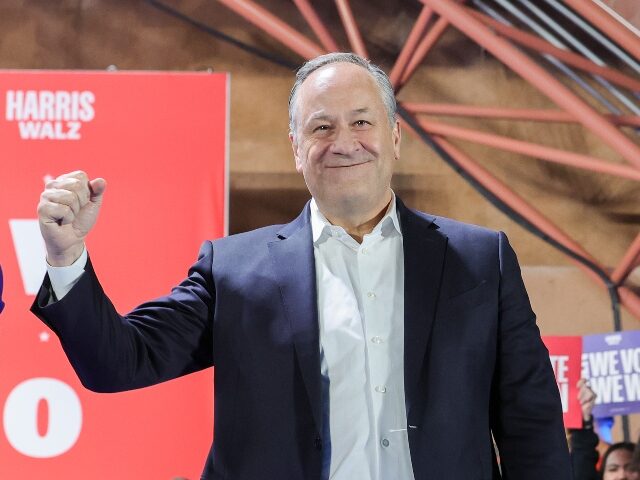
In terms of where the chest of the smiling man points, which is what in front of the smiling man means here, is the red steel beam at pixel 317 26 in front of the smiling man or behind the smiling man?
behind

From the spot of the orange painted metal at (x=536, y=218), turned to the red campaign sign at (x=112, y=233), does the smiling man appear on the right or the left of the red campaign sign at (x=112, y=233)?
left

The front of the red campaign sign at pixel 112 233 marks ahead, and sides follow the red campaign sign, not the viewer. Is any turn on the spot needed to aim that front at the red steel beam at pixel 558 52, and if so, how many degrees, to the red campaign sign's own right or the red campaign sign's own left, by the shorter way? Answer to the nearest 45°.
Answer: approximately 90° to the red campaign sign's own left

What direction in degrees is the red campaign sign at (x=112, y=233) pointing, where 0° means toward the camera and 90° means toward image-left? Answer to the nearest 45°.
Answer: approximately 0°

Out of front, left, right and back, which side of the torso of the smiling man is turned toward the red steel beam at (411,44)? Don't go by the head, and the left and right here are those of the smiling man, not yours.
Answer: back

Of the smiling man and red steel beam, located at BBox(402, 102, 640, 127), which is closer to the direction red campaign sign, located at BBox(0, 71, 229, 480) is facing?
the smiling man

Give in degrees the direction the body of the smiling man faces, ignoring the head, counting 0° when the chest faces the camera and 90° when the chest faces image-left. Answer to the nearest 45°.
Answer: approximately 0°

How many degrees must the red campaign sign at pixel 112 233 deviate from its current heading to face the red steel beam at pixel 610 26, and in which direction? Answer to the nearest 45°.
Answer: approximately 90° to its left

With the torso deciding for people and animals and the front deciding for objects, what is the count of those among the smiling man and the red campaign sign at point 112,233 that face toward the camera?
2
